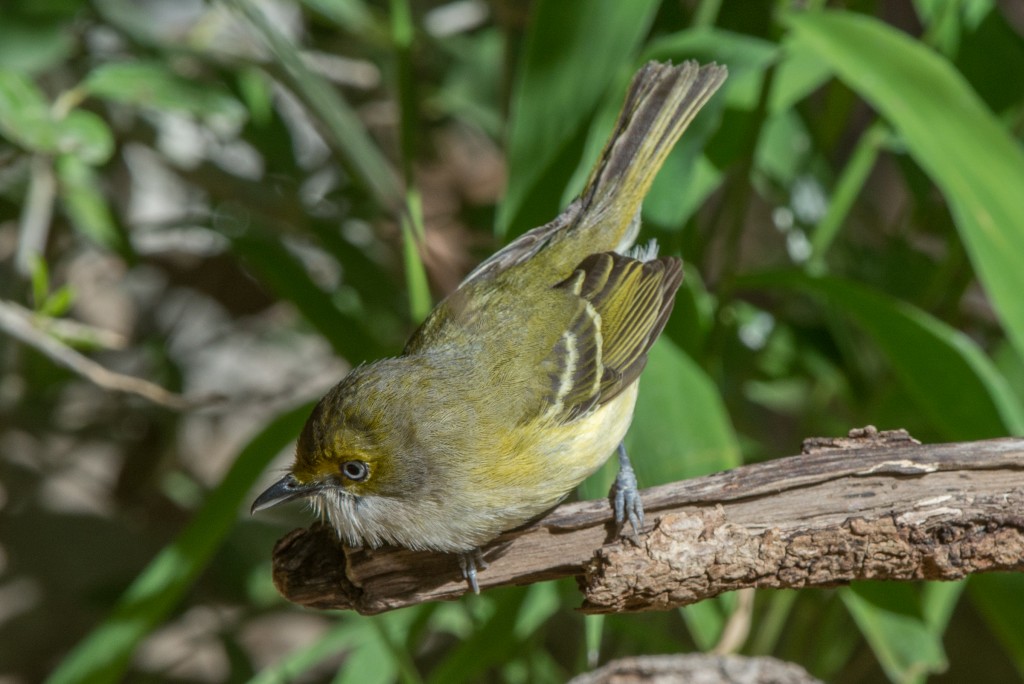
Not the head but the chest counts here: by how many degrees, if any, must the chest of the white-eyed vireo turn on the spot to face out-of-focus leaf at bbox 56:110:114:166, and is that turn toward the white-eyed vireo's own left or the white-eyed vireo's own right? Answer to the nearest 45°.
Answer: approximately 90° to the white-eyed vireo's own right

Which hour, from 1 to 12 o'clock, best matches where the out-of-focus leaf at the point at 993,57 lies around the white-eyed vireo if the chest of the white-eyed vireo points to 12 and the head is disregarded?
The out-of-focus leaf is roughly at 6 o'clock from the white-eyed vireo.

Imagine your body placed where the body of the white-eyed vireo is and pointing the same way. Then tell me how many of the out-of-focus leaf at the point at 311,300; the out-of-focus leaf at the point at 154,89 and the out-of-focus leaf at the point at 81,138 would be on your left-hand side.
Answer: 0

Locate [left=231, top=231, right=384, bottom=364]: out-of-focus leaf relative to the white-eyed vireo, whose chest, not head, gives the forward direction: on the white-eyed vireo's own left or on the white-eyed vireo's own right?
on the white-eyed vireo's own right

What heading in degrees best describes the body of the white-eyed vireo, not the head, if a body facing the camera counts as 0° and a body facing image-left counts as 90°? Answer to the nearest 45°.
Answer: approximately 45°

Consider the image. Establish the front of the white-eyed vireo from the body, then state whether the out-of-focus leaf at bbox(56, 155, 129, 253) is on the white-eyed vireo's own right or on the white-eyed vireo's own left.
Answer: on the white-eyed vireo's own right

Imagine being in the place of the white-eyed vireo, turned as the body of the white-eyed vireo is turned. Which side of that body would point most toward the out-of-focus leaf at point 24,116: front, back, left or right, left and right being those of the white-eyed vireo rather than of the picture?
right

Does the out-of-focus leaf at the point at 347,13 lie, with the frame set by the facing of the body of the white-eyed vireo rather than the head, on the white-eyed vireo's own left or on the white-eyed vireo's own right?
on the white-eyed vireo's own right
